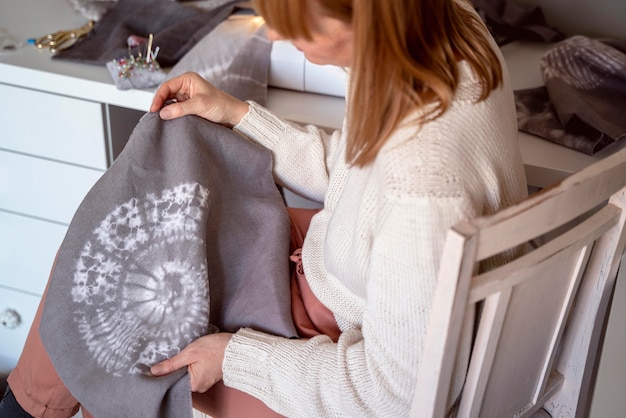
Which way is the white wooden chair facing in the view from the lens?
facing away from the viewer and to the left of the viewer

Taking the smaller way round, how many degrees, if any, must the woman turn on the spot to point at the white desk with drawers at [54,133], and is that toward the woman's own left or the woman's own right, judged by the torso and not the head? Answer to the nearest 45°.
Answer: approximately 45° to the woman's own right

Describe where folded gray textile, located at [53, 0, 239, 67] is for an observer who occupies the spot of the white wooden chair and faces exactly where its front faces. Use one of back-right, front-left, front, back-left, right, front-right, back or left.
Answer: front

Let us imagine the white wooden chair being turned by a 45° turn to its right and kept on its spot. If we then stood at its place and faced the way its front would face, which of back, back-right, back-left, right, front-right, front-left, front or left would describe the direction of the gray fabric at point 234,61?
front-left

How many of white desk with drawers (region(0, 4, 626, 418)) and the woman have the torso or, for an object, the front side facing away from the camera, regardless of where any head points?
0

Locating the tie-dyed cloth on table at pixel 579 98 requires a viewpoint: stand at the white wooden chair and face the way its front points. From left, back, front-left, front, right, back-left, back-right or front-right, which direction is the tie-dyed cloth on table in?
front-right

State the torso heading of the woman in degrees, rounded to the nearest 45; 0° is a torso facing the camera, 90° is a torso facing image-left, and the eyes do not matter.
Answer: approximately 90°

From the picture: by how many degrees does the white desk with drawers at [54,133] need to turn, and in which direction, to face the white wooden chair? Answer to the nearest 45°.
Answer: approximately 90° to its left
